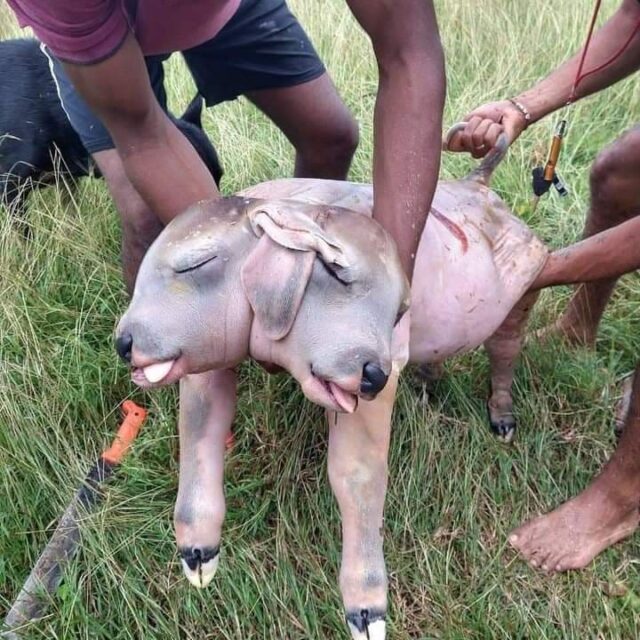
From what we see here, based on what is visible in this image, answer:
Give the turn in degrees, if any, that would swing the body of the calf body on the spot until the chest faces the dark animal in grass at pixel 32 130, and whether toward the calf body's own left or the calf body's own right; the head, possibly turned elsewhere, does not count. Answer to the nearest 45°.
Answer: approximately 90° to the calf body's own right

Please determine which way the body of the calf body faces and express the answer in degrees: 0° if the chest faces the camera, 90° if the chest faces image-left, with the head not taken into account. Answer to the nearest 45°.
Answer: approximately 45°
